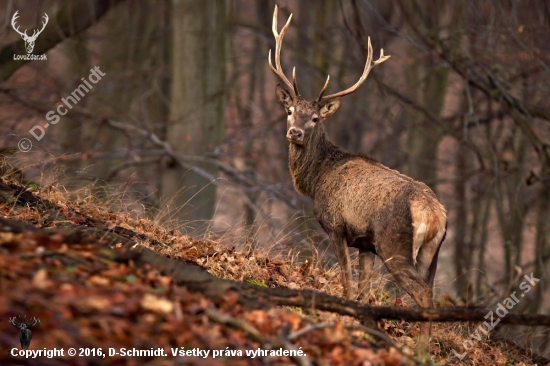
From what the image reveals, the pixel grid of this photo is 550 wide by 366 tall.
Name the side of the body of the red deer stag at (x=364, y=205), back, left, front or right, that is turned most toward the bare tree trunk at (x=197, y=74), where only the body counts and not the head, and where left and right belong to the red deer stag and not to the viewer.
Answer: front

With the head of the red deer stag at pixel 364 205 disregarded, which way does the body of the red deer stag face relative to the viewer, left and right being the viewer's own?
facing away from the viewer and to the left of the viewer
